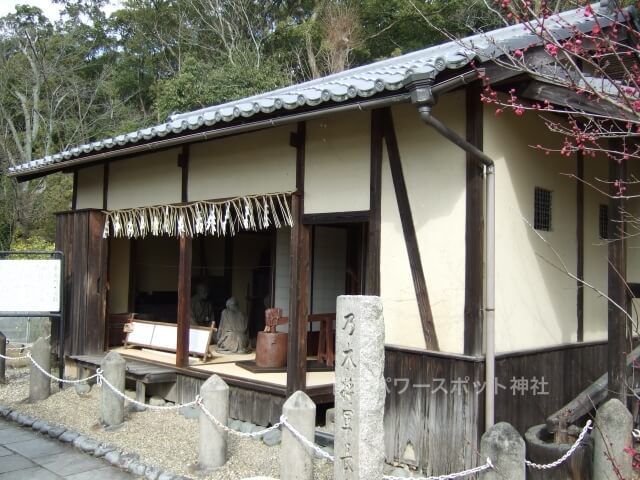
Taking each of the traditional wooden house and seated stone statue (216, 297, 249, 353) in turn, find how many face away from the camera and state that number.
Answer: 0

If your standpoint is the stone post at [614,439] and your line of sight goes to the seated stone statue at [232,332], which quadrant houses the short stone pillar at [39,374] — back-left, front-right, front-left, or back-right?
front-left

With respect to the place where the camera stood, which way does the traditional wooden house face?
facing the viewer and to the left of the viewer

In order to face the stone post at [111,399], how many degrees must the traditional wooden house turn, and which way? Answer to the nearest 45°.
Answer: approximately 45° to its right

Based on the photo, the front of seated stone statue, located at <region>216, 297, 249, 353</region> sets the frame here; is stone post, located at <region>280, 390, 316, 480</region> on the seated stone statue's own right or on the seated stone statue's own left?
on the seated stone statue's own left

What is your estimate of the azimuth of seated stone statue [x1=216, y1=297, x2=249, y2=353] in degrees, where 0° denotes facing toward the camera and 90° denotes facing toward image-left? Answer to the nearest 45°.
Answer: approximately 45°

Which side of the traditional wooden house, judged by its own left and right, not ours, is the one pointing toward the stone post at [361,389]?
front

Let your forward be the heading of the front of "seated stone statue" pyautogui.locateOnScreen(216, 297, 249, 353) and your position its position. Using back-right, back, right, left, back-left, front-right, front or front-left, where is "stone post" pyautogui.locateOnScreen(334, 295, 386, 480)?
front-left

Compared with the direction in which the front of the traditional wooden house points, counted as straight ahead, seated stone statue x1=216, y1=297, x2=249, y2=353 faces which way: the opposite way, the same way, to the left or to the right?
the same way

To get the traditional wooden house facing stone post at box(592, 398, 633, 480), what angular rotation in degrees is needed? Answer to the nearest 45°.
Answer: approximately 90° to its left
